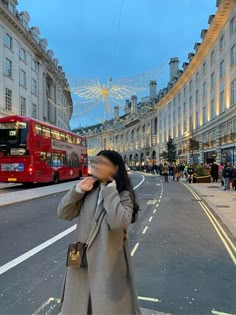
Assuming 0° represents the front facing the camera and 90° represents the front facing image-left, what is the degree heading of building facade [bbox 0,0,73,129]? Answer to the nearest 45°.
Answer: approximately 315°

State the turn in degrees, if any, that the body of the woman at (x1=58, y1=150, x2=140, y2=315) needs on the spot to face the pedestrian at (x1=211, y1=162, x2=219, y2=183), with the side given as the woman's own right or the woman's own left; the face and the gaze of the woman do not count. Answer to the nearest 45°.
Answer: approximately 180°

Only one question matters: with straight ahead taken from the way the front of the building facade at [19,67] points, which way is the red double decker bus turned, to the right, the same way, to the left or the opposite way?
to the left

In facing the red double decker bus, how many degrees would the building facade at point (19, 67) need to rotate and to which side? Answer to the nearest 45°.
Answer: approximately 45° to its right

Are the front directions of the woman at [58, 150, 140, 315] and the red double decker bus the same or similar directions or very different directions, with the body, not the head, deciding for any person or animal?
very different directions

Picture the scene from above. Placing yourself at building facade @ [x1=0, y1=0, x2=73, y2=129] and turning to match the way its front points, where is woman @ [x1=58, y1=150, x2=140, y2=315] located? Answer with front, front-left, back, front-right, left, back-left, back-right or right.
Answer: front-right

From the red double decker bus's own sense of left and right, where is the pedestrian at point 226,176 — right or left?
on its right

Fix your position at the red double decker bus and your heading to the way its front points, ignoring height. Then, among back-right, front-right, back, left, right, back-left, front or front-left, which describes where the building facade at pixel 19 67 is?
front-left

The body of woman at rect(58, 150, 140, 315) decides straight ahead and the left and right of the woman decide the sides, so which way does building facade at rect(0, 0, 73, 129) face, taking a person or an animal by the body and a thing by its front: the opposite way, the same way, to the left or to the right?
to the left

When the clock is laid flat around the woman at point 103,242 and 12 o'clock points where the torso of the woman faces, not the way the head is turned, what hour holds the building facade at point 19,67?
The building facade is roughly at 4 o'clock from the woman.

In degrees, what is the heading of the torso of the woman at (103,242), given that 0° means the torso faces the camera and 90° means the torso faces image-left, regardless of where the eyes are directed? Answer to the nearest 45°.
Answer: approximately 45°

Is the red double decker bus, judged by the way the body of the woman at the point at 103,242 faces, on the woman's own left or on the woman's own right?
on the woman's own right
